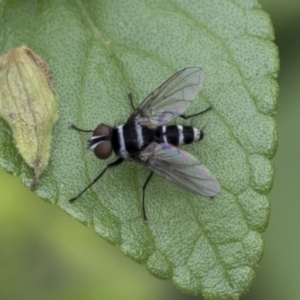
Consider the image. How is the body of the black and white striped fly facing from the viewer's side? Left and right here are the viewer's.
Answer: facing to the left of the viewer
